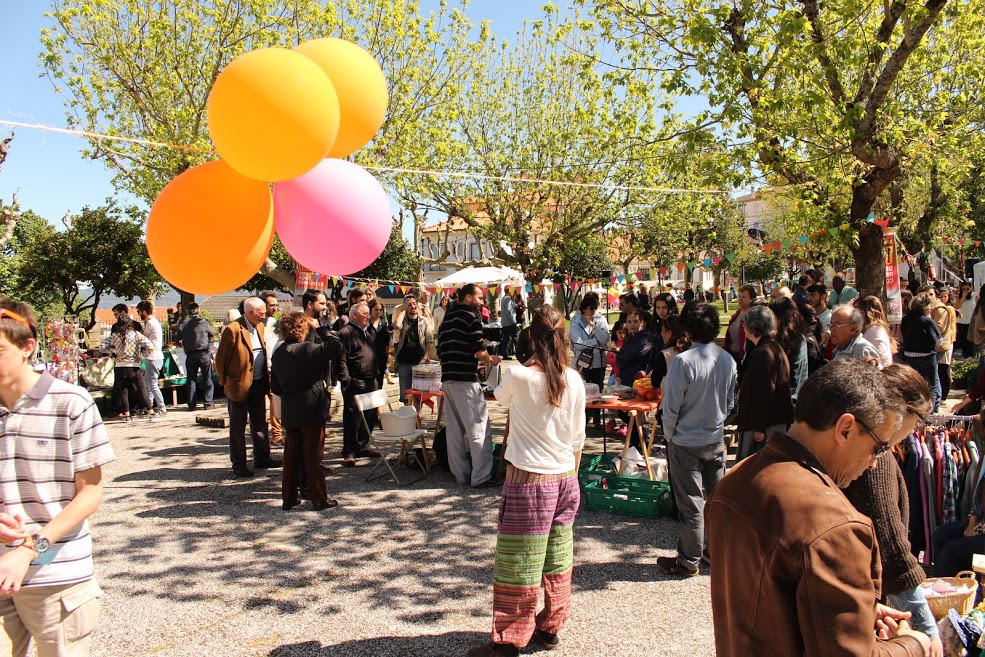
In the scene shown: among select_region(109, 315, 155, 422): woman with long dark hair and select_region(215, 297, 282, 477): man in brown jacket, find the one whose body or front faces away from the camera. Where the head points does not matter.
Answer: the woman with long dark hair

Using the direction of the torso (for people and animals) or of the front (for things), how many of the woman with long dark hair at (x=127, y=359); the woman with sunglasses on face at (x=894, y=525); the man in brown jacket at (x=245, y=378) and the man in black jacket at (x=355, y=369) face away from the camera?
1

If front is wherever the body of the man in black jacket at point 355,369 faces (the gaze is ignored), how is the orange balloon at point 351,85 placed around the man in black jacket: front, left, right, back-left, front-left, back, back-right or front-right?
front-right

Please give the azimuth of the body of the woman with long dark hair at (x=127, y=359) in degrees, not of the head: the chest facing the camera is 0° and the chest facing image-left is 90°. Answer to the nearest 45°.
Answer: approximately 180°

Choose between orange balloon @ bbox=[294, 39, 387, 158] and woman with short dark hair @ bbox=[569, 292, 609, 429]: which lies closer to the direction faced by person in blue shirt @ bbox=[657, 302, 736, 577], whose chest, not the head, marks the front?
the woman with short dark hair

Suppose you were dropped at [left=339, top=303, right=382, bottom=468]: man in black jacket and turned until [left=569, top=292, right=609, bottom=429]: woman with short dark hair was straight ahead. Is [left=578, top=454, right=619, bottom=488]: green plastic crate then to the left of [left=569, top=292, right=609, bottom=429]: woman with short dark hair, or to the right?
right

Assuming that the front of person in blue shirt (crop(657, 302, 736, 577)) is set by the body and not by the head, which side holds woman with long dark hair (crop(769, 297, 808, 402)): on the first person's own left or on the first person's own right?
on the first person's own right

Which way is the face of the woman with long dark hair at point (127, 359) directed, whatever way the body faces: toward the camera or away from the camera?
away from the camera

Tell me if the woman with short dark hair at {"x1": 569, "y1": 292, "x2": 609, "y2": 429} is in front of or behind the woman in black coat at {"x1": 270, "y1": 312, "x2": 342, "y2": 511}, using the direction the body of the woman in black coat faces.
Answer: in front

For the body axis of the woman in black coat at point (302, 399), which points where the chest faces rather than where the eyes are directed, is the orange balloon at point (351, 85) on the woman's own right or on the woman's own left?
on the woman's own right
